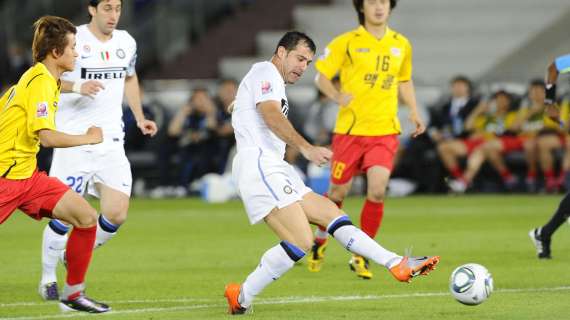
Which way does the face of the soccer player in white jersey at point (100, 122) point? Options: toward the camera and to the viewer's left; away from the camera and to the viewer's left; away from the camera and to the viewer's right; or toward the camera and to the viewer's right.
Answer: toward the camera and to the viewer's right

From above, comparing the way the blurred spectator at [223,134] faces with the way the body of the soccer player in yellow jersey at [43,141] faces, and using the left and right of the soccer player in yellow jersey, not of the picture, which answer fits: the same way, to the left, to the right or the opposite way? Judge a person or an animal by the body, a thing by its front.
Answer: to the right

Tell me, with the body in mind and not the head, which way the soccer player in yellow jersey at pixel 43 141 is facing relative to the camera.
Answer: to the viewer's right

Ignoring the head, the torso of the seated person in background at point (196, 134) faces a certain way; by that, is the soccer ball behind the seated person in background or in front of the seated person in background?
in front

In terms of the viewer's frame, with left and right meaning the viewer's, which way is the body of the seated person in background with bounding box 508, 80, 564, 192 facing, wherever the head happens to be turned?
facing the viewer

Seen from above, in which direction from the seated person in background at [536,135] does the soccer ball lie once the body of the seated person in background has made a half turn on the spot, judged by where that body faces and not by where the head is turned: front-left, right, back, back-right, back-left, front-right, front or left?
back

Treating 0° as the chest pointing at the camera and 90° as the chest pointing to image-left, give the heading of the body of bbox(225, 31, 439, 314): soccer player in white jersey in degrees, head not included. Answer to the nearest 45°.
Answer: approximately 270°

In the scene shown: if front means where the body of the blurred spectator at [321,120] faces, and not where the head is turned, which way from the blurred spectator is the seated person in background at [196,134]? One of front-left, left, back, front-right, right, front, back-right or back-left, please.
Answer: right

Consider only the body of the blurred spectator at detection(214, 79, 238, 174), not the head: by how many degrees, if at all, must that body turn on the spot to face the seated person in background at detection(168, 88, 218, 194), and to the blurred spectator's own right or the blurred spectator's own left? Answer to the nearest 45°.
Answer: approximately 90° to the blurred spectator's own right

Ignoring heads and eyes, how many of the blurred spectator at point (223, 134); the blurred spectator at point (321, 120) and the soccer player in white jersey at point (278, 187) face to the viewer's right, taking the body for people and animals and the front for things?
1

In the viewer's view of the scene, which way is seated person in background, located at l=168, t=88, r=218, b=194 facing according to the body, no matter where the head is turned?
toward the camera

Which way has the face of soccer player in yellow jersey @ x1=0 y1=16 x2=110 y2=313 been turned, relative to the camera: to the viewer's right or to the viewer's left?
to the viewer's right
